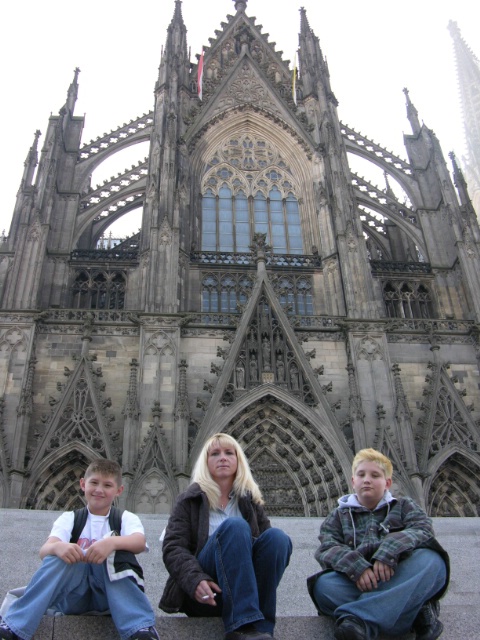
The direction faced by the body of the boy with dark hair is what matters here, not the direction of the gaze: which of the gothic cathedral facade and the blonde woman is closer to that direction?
the blonde woman

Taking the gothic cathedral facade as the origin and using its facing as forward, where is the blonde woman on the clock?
The blonde woman is roughly at 12 o'clock from the gothic cathedral facade.

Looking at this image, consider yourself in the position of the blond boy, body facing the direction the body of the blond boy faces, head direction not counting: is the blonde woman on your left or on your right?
on your right

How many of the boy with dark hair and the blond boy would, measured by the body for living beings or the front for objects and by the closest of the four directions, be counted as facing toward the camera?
2

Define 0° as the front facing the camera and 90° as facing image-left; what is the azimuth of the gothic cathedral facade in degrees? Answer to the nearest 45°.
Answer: approximately 0°

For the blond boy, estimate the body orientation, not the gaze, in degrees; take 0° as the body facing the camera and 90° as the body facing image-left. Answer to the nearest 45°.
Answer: approximately 0°

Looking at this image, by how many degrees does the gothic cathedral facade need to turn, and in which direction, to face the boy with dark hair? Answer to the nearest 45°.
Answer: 0° — it already faces them
